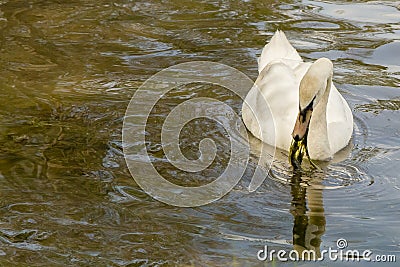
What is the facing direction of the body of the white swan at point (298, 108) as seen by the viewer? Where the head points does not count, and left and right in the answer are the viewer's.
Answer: facing the viewer
